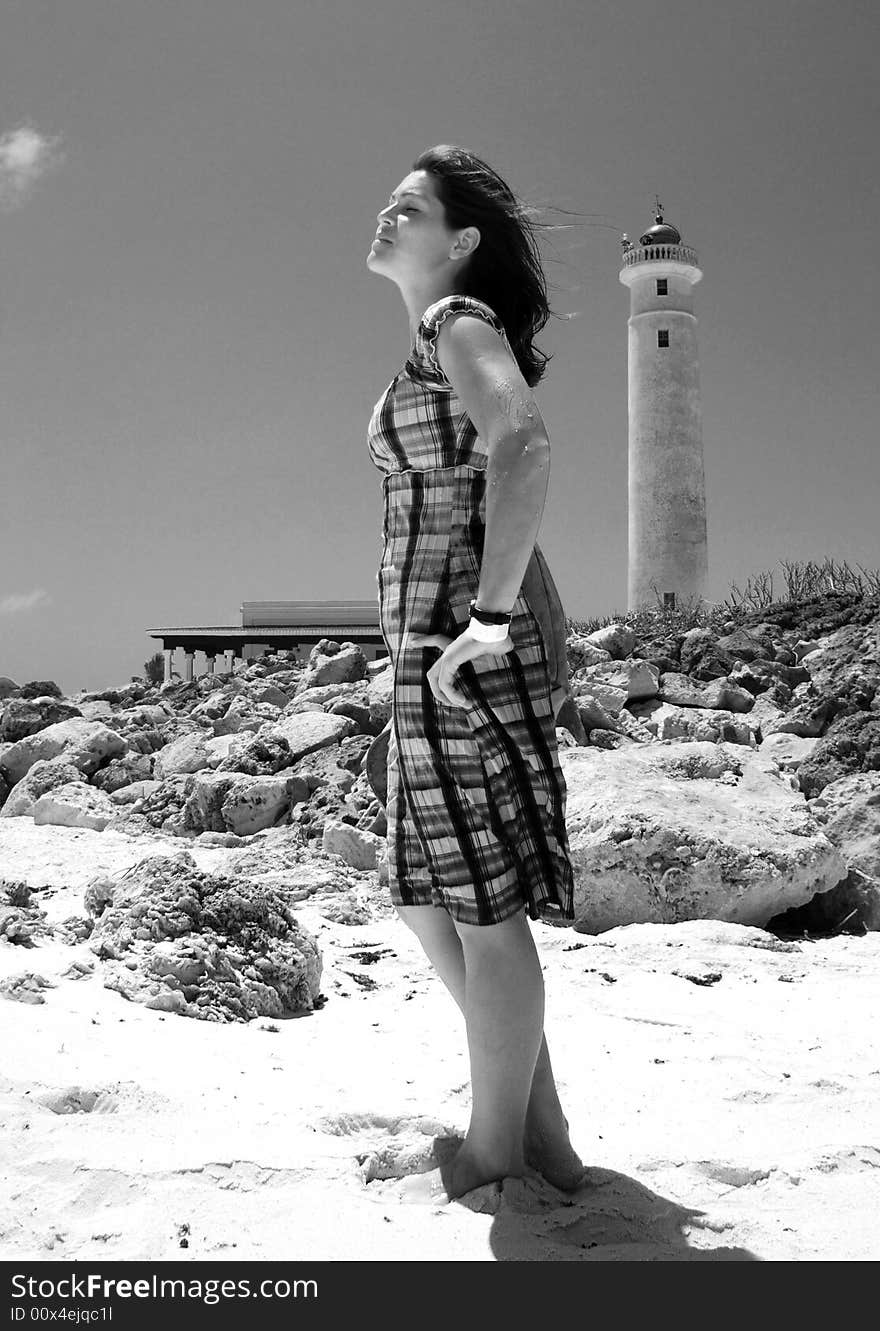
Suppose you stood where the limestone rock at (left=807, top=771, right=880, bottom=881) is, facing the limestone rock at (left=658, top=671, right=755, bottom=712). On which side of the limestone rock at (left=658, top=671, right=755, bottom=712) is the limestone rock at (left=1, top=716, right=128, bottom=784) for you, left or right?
left

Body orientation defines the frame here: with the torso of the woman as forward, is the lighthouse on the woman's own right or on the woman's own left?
on the woman's own right

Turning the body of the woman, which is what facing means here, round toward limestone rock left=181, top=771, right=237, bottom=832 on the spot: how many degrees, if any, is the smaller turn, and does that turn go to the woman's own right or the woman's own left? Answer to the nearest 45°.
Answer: approximately 90° to the woman's own right

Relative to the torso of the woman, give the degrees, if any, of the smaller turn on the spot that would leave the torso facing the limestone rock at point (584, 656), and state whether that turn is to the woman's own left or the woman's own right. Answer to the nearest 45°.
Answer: approximately 90° to the woman's own right

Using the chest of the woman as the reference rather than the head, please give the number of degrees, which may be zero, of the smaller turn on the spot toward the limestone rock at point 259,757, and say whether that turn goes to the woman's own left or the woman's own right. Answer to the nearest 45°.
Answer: approximately 90° to the woman's own right

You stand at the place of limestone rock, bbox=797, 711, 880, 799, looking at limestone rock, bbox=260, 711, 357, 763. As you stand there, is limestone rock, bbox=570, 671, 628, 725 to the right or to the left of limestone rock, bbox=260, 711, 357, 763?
right

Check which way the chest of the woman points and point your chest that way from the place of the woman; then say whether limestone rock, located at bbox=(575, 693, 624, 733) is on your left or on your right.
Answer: on your right

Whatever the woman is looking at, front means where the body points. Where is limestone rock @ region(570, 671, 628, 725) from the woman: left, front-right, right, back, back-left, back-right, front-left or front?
right

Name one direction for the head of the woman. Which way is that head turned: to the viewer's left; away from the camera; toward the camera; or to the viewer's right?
to the viewer's left

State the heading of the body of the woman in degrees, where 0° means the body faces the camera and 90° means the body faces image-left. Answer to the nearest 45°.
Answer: approximately 90°
